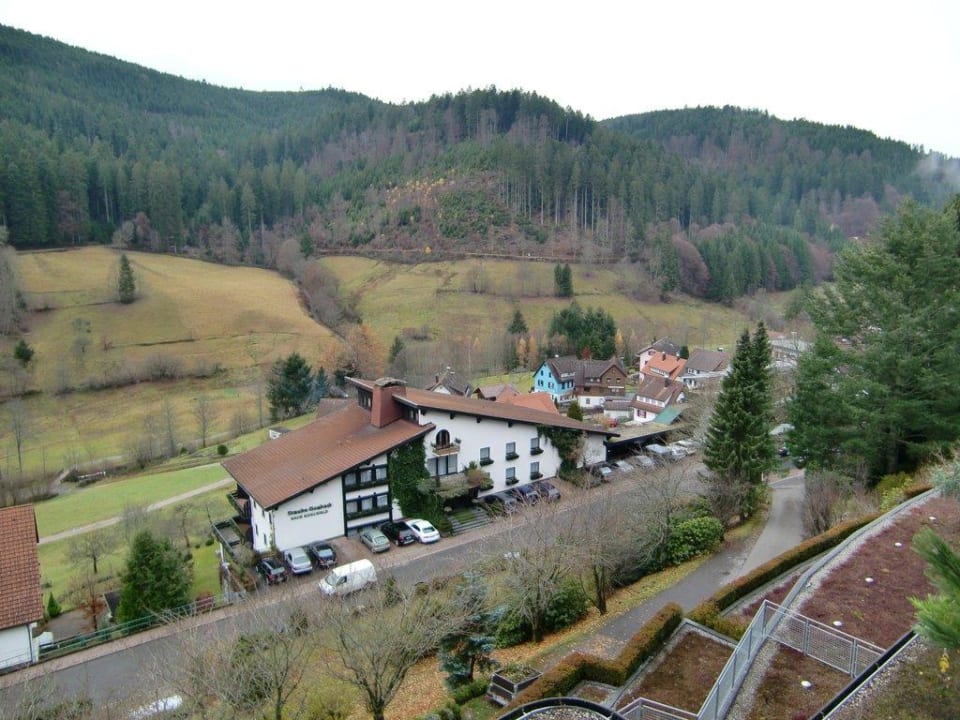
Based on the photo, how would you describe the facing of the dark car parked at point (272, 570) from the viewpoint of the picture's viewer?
facing away from the viewer and to the left of the viewer

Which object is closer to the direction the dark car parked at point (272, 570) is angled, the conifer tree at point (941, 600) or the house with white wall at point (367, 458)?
the house with white wall

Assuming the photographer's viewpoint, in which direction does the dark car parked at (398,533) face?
facing away from the viewer and to the left of the viewer

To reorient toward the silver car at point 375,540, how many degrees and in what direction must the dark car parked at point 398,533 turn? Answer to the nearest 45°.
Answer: approximately 90° to its left

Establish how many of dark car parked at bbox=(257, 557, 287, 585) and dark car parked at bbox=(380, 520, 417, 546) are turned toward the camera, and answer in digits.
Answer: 0

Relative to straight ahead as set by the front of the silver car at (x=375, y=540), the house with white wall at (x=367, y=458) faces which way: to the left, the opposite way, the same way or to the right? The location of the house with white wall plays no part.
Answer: the opposite way

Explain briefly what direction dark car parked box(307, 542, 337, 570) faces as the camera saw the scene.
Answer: facing away from the viewer and to the left of the viewer

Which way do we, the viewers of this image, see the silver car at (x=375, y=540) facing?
facing away from the viewer and to the left of the viewer

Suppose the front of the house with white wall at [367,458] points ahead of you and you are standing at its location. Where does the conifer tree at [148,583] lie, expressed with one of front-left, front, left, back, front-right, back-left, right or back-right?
right

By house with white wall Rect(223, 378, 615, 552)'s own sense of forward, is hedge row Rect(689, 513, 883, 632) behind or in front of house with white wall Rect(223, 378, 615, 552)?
in front

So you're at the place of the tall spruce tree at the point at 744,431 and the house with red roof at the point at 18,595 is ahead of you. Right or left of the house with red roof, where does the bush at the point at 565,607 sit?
left
